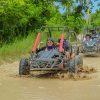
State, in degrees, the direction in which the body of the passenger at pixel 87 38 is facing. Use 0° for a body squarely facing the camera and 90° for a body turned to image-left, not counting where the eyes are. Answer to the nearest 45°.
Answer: approximately 45°

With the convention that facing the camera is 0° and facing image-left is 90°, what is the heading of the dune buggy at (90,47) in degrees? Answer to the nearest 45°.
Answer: approximately 45°
